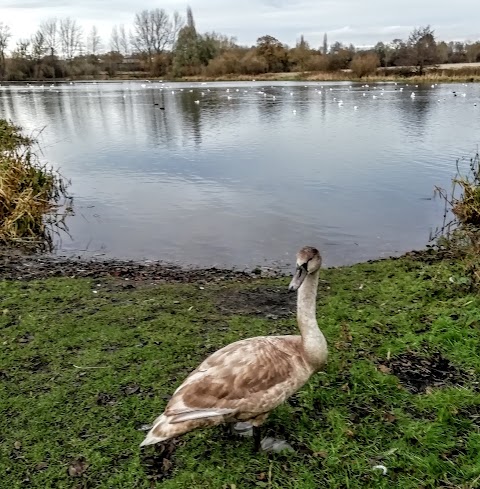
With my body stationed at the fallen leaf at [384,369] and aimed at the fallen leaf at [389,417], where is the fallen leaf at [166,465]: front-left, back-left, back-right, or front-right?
front-right

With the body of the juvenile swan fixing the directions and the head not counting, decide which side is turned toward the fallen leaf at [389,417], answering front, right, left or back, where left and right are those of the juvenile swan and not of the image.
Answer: front

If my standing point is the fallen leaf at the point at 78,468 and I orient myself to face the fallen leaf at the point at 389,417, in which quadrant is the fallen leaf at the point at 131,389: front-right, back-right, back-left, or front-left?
front-left

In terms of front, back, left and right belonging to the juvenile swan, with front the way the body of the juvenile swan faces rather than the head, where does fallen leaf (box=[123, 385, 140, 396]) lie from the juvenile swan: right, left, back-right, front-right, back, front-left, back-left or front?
back-left

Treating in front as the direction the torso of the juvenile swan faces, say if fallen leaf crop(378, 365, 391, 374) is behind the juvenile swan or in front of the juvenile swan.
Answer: in front

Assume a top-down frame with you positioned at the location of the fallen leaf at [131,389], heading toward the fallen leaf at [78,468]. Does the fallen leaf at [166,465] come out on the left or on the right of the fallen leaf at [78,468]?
left

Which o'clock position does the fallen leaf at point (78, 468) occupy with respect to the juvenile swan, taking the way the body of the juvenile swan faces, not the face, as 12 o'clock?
The fallen leaf is roughly at 6 o'clock from the juvenile swan.

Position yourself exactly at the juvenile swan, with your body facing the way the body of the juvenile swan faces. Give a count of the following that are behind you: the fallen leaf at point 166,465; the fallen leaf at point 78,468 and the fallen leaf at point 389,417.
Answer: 2

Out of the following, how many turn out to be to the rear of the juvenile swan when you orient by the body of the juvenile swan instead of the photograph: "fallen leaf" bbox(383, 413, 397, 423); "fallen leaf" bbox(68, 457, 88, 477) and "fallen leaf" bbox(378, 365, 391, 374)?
1

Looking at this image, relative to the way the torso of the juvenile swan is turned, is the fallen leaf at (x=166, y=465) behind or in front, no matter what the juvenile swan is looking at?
behind

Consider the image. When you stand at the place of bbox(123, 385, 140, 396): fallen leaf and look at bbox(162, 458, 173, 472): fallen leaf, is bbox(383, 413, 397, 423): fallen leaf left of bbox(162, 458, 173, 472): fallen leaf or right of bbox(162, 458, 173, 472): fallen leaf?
left

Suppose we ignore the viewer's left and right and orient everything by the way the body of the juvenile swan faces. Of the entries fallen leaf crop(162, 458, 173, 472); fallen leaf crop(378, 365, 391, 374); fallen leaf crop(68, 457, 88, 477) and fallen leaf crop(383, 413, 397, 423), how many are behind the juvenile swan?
2

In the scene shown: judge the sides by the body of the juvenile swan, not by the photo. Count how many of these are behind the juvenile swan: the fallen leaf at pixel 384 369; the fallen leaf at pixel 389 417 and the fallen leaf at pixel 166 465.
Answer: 1

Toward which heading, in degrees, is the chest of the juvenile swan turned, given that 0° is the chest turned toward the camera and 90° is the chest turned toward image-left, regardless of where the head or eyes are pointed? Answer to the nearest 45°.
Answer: approximately 270°
